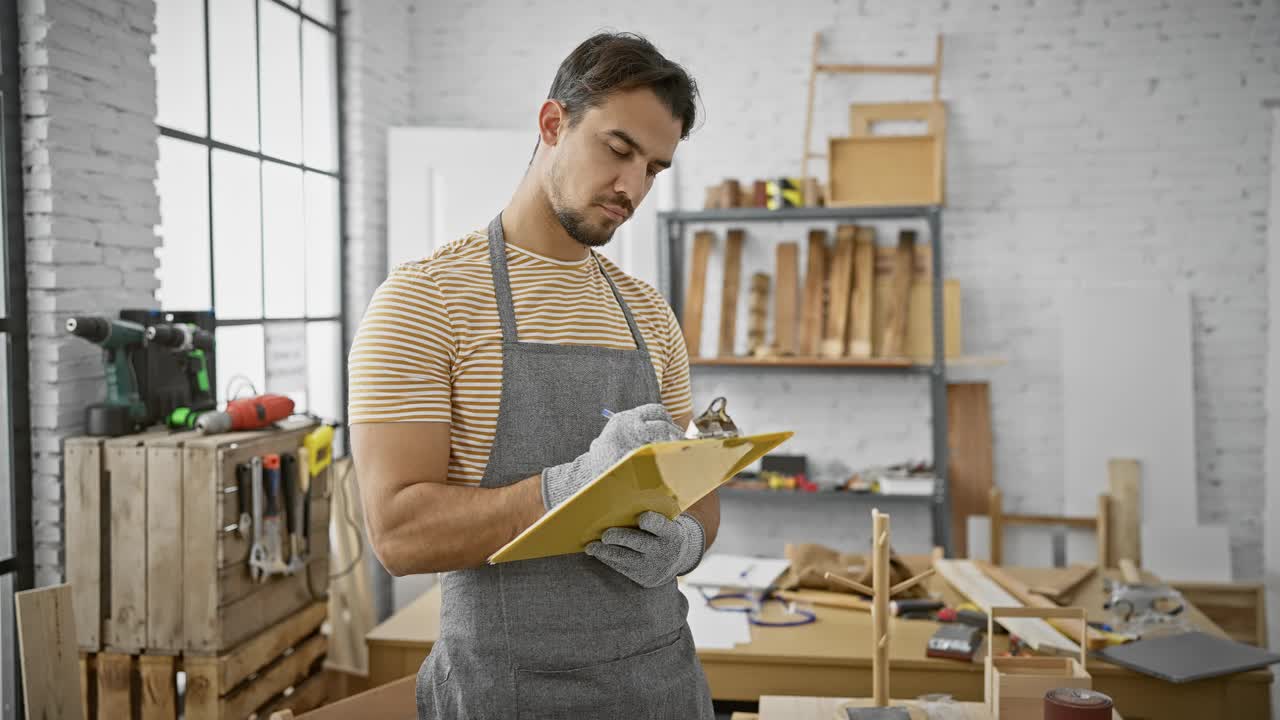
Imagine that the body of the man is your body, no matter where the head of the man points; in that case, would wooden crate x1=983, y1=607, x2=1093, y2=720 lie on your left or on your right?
on your left

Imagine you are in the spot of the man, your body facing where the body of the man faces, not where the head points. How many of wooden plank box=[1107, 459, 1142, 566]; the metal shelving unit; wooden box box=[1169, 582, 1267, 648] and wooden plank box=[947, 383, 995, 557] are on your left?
4

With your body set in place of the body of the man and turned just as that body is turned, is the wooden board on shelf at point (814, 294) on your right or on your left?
on your left

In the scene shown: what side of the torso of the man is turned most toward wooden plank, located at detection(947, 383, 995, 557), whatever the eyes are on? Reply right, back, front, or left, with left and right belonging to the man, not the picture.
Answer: left

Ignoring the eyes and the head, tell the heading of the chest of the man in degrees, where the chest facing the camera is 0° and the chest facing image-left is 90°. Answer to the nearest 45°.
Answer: approximately 315°

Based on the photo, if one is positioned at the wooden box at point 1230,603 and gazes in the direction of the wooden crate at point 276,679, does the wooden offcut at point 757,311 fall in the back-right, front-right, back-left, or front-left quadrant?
front-right

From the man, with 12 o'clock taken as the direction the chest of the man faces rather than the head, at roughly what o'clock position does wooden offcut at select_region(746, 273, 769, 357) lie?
The wooden offcut is roughly at 8 o'clock from the man.
